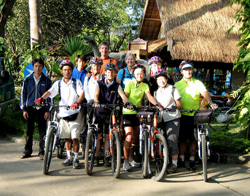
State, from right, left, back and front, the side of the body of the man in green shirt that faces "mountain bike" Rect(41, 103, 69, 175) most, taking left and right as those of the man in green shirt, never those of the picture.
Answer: right

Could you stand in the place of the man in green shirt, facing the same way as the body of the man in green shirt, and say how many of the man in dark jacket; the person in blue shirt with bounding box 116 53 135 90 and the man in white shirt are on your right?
3

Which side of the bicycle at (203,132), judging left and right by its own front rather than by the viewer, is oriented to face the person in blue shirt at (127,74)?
right

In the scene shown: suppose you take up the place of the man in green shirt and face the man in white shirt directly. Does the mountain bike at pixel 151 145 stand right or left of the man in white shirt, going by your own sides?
left

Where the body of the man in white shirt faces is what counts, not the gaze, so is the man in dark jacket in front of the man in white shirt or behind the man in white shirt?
behind

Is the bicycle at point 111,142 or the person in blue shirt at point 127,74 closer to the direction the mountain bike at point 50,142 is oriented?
the bicycle

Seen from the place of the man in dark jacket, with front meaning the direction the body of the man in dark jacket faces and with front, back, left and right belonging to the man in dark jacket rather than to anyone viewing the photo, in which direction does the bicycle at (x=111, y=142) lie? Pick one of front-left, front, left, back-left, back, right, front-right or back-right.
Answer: front-left

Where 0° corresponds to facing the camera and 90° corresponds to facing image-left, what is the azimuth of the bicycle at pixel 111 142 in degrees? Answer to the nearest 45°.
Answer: approximately 0°

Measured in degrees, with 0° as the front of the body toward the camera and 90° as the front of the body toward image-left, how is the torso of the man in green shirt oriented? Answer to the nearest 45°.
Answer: approximately 0°

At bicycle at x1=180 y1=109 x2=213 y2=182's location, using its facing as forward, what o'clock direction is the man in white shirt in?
The man in white shirt is roughly at 3 o'clock from the bicycle.
